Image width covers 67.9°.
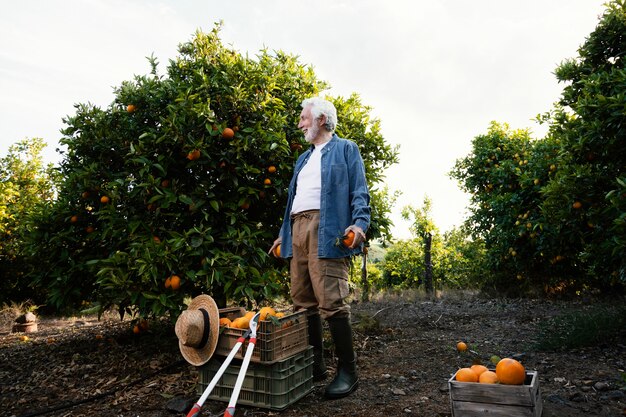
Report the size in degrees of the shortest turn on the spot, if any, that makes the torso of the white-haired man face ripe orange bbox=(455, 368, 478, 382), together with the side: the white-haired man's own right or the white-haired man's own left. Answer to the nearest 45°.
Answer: approximately 90° to the white-haired man's own left

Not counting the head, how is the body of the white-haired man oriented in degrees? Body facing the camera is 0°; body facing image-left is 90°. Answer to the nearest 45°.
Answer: approximately 45°

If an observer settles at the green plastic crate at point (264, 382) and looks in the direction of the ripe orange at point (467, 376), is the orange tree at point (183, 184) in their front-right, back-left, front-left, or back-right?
back-left

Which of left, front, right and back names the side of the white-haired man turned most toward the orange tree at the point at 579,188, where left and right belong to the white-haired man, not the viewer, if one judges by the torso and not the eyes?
back

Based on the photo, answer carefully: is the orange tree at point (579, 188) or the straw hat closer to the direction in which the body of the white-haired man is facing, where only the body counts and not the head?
the straw hat

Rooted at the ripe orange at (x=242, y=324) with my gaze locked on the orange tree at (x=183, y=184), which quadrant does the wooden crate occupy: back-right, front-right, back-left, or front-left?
back-right

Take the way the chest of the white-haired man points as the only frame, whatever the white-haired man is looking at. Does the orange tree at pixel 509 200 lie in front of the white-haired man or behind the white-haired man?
behind

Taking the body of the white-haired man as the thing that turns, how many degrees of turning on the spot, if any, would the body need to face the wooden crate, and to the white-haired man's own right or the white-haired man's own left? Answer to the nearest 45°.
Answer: approximately 90° to the white-haired man's own left

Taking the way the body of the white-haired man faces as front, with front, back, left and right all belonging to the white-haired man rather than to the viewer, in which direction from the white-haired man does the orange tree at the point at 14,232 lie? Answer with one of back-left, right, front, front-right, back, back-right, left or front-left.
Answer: right

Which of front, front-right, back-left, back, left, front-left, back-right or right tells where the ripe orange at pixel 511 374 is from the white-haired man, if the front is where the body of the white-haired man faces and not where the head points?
left

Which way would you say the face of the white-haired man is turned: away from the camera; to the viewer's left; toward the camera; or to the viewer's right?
to the viewer's left

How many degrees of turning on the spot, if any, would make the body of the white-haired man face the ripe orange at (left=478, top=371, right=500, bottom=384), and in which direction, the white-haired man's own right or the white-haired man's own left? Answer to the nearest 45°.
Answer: approximately 90° to the white-haired man's own left
